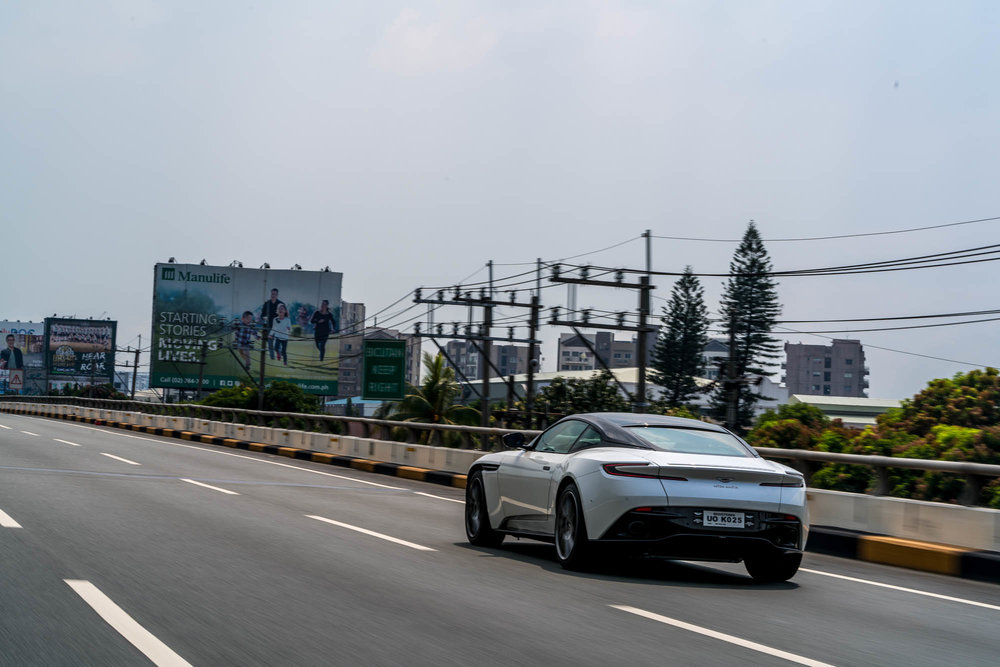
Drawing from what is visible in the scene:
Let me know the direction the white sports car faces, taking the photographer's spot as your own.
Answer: facing away from the viewer and to the left of the viewer

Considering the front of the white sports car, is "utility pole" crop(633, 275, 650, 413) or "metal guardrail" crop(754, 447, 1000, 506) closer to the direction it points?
the utility pole

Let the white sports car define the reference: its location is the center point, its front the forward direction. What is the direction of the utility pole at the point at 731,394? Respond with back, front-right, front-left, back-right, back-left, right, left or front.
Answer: front-right

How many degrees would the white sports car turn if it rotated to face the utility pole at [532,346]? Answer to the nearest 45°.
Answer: approximately 45° to its right

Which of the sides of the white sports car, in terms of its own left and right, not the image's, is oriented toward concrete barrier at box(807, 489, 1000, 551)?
right

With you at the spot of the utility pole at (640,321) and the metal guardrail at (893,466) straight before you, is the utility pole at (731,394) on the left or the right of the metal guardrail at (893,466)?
left

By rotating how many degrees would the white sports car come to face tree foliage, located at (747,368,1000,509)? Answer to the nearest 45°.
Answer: approximately 45° to its right

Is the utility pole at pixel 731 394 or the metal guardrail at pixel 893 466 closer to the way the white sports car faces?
the utility pole

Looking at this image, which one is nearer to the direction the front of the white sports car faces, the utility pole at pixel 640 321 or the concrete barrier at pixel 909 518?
the utility pole

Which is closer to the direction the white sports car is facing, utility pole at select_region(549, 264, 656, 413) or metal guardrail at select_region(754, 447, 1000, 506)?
the utility pole

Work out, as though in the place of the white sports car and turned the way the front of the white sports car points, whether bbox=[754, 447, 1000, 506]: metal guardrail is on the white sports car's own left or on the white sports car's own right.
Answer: on the white sports car's own right
